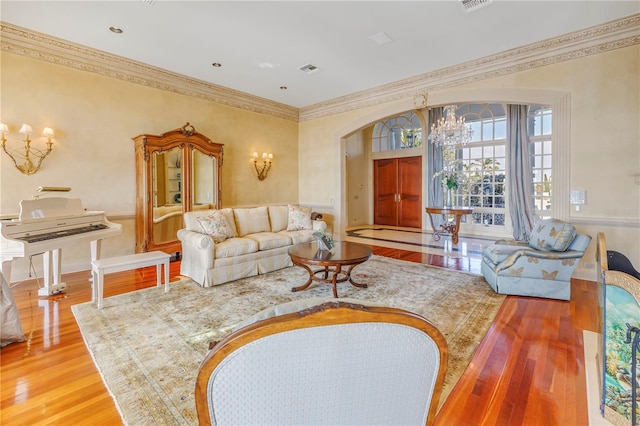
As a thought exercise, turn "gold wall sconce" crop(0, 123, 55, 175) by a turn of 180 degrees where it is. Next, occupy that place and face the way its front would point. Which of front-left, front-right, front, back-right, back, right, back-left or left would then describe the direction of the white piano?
back

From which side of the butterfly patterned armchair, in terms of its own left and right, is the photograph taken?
left

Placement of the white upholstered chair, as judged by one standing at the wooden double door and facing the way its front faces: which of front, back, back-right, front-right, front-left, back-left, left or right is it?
front-left

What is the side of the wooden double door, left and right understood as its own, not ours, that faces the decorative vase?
left

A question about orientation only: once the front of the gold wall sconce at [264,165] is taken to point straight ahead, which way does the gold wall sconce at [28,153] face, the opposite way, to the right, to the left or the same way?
the same way

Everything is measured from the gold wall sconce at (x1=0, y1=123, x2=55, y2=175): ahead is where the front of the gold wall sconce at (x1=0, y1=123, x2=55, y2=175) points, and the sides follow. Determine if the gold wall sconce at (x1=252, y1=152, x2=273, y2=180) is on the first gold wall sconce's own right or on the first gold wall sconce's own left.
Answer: on the first gold wall sconce's own left

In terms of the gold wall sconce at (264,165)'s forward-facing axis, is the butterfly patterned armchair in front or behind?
in front

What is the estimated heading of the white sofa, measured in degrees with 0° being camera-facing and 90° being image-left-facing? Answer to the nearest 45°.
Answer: approximately 315°

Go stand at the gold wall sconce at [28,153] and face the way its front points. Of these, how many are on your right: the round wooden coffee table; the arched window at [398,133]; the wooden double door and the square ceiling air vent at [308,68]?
0

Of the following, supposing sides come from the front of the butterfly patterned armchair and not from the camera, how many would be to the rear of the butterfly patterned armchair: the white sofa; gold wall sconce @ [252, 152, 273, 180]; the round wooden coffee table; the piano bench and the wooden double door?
0

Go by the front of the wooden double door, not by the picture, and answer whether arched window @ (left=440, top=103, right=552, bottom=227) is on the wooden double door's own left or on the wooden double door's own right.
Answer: on the wooden double door's own left

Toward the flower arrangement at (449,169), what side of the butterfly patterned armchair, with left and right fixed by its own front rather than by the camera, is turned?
right

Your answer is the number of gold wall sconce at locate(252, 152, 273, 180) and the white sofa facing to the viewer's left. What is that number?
0
